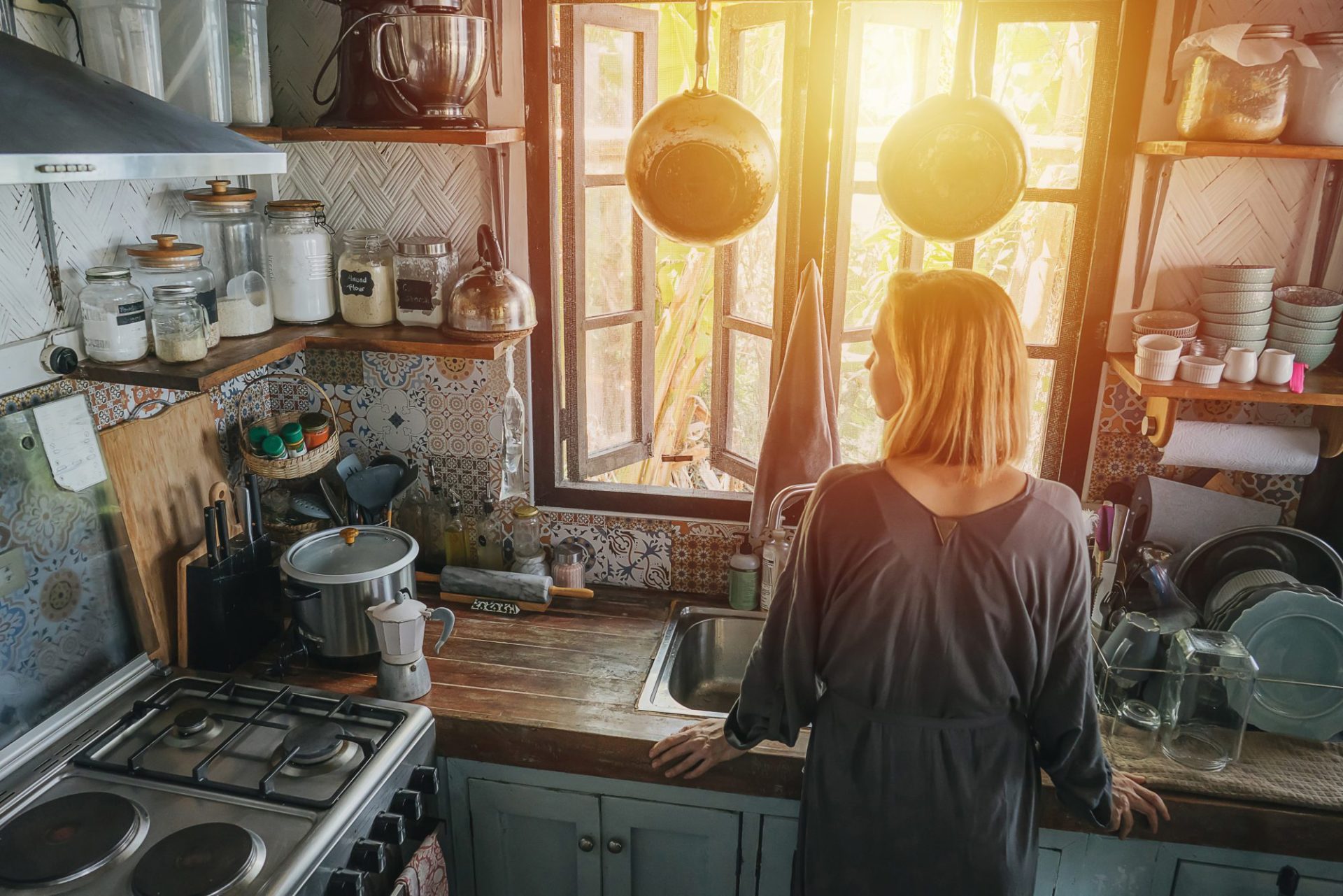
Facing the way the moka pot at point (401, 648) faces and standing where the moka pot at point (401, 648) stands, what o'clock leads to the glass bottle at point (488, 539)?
The glass bottle is roughly at 4 o'clock from the moka pot.

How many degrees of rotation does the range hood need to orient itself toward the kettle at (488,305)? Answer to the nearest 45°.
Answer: approximately 90° to its left

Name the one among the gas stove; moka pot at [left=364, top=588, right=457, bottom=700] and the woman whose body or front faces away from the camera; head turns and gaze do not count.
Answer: the woman

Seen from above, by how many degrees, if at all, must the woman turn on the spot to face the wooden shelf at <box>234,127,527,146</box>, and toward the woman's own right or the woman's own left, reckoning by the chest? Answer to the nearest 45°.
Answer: approximately 90° to the woman's own left

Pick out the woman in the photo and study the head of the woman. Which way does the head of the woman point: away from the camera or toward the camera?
away from the camera

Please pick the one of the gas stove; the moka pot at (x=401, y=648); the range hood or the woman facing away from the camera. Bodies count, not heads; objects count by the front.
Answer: the woman

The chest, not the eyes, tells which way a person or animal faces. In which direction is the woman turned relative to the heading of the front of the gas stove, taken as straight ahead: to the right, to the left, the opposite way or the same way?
to the left

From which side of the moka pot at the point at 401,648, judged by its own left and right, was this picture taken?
left

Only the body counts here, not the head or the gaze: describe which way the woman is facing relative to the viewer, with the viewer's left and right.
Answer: facing away from the viewer

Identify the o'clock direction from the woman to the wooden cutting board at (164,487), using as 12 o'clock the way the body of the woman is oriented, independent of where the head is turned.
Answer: The wooden cutting board is roughly at 9 o'clock from the woman.

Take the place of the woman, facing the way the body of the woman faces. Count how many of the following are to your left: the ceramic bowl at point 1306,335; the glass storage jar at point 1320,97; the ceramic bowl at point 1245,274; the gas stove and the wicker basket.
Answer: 2
